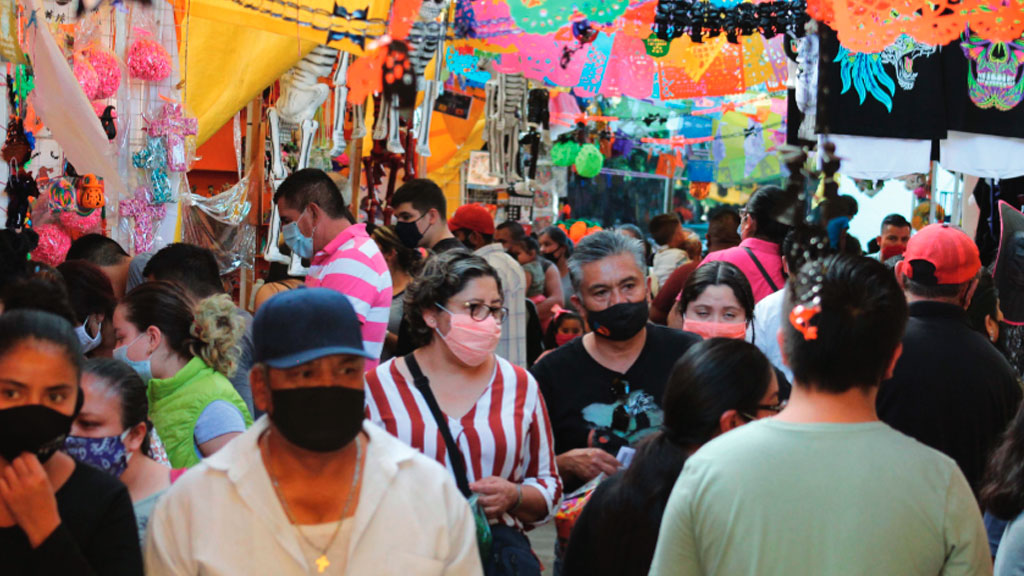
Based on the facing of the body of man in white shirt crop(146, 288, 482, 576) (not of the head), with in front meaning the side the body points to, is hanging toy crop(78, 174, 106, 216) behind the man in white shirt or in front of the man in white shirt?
behind

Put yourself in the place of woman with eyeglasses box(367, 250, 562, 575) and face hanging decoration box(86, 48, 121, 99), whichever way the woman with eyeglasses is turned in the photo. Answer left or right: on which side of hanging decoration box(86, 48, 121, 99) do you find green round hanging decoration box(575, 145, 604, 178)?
right

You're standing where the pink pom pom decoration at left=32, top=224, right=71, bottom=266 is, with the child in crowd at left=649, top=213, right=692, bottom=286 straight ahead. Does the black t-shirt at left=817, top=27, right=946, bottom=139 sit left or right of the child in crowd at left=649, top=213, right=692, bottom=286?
right

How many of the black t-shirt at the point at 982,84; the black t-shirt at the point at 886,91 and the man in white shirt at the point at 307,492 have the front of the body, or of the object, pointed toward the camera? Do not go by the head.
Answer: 3

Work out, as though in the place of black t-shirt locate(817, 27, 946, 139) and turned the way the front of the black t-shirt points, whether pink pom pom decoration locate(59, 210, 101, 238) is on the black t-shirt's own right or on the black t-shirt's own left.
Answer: on the black t-shirt's own right

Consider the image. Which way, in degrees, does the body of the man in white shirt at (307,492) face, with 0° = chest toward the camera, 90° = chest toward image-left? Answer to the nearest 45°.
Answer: approximately 0°

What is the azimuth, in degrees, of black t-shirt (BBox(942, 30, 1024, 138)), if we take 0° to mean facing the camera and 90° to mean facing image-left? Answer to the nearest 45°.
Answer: approximately 0°

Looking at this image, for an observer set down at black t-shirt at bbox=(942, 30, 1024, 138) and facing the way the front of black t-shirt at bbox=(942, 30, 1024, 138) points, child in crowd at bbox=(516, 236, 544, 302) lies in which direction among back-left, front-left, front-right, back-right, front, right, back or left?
right
